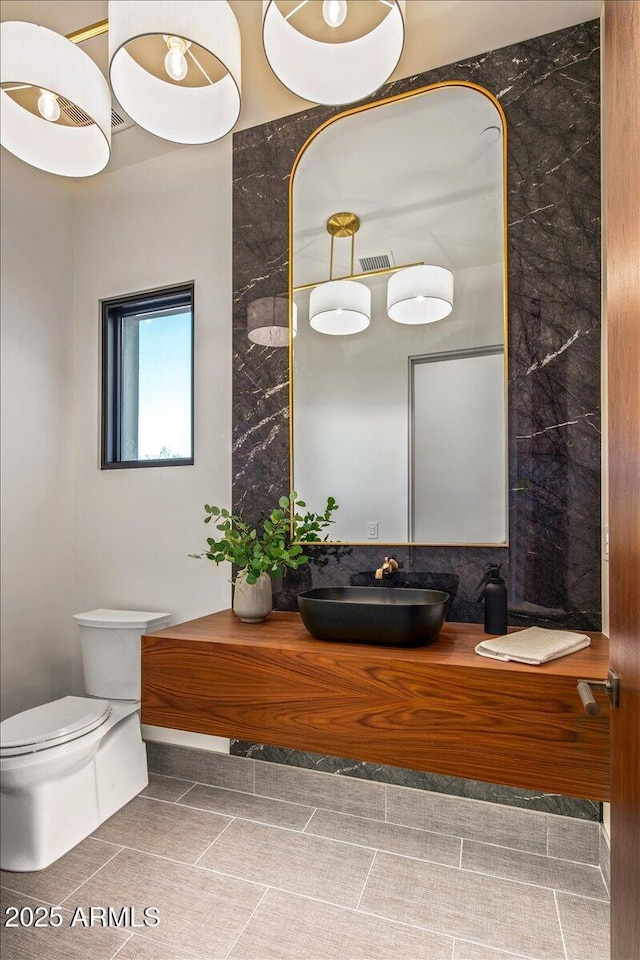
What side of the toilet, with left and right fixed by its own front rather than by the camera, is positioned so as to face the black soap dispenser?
left

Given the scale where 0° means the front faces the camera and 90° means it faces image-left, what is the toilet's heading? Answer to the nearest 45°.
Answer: approximately 45°

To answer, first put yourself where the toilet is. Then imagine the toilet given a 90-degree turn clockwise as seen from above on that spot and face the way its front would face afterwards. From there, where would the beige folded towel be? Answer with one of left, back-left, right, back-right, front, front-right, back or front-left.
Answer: back

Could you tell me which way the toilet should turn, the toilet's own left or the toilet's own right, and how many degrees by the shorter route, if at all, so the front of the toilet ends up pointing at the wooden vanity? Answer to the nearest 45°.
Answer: approximately 90° to the toilet's own left

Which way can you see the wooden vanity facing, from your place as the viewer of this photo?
facing the viewer and to the left of the viewer

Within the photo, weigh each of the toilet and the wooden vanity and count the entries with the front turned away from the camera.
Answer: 0

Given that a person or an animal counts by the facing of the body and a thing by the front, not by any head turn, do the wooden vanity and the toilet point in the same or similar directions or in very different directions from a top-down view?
same or similar directions
